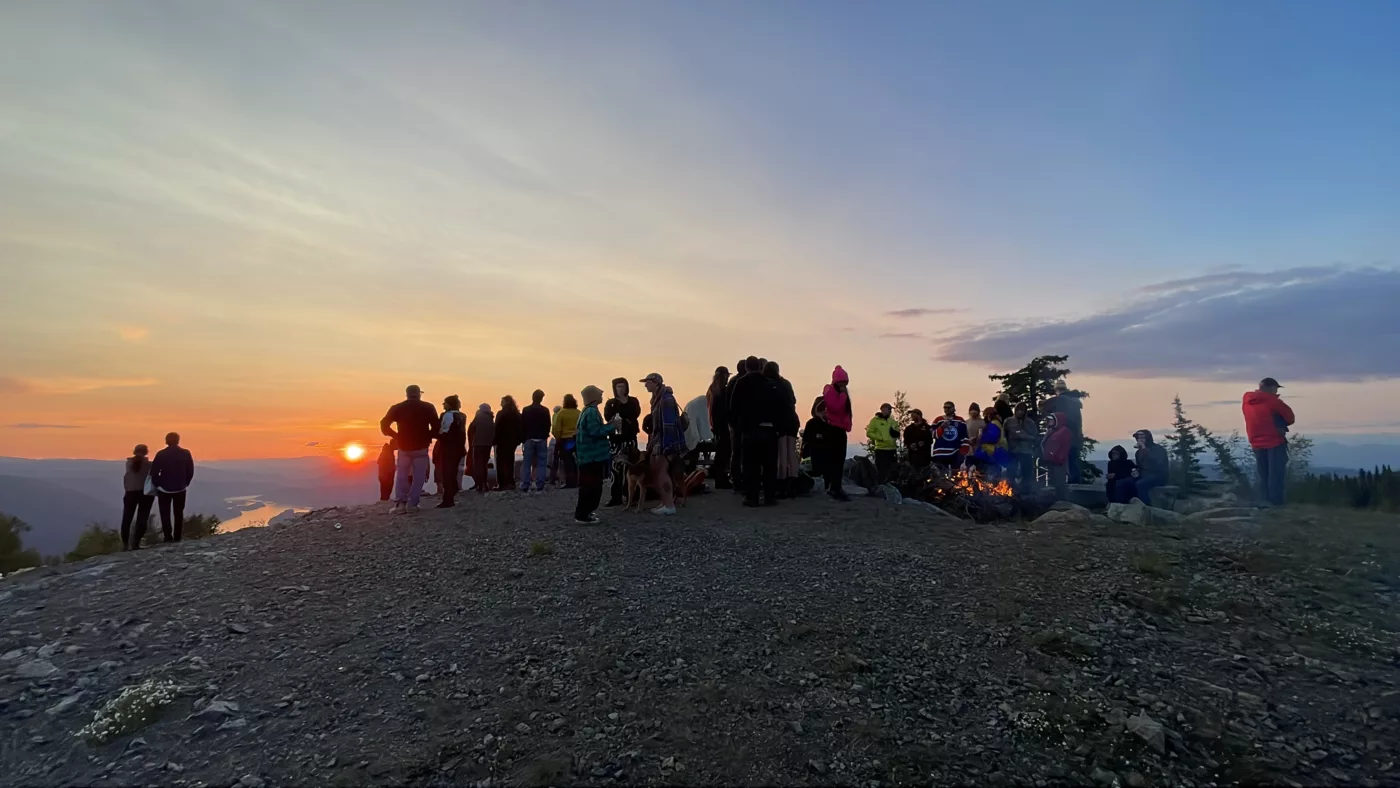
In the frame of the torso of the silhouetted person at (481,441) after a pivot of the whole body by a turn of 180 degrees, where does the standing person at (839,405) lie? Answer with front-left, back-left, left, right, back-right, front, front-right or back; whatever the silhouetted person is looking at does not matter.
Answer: front-left

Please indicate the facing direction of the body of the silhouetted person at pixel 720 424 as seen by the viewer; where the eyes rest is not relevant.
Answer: to the viewer's right

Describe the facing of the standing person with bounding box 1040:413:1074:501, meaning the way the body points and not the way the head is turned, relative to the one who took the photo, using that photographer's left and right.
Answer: facing to the left of the viewer

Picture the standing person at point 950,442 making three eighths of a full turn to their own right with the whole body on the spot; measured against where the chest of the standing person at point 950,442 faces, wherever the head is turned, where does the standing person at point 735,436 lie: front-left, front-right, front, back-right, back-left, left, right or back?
left

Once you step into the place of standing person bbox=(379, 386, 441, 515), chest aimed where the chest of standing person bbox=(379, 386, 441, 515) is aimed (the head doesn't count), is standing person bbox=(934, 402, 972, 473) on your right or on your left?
on your right

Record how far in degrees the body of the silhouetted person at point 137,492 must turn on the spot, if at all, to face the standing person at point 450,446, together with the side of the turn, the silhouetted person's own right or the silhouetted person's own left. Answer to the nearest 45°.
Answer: approximately 135° to the silhouetted person's own right

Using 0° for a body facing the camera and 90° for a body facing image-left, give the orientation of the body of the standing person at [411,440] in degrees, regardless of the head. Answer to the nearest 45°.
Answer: approximately 180°

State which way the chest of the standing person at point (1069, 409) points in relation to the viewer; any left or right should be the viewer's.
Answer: facing to the left of the viewer

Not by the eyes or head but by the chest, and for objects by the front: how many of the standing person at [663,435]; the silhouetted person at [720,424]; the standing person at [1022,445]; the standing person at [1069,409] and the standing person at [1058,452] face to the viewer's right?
1

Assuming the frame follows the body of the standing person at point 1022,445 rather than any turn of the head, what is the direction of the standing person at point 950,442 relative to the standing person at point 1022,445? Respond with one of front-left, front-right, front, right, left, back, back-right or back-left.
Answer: right

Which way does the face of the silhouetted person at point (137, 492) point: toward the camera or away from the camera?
away from the camera

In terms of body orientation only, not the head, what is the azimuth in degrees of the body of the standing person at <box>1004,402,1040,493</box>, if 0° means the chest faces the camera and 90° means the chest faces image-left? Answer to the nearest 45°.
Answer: approximately 0°

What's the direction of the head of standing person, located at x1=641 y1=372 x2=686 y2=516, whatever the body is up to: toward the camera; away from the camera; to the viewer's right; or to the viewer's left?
to the viewer's left

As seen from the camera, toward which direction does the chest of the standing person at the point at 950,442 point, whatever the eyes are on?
toward the camera
